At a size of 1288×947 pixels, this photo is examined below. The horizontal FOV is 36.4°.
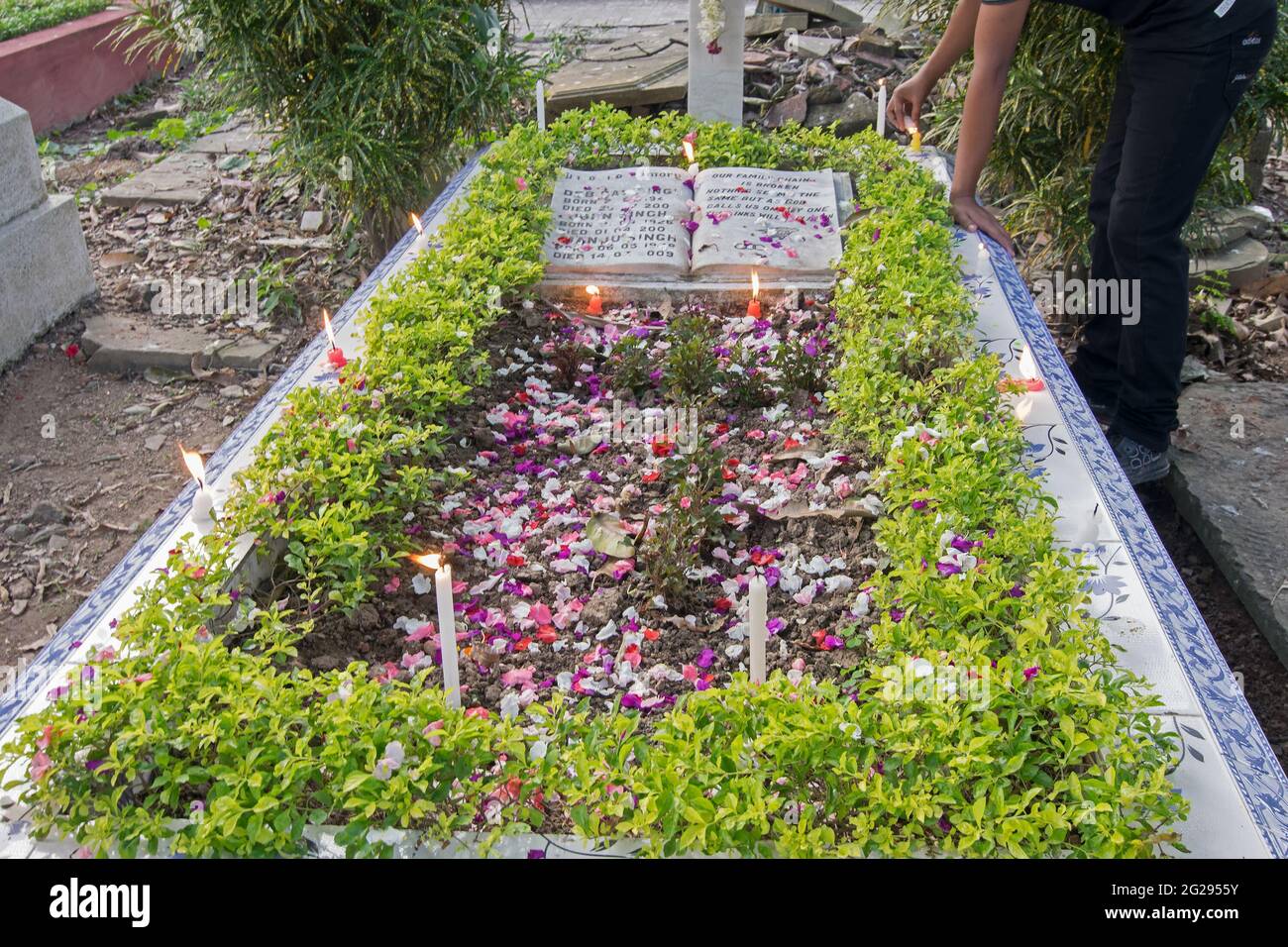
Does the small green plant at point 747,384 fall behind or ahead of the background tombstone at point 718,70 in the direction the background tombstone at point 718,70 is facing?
ahead

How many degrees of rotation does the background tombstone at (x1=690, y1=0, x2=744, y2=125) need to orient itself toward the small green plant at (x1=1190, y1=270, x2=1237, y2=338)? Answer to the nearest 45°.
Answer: approximately 90° to its left

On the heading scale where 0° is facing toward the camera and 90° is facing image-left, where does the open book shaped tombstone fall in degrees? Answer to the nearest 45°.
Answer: approximately 0°

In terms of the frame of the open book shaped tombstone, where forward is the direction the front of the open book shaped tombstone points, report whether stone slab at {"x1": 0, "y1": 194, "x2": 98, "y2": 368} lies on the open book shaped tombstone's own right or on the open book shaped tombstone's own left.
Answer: on the open book shaped tombstone's own right

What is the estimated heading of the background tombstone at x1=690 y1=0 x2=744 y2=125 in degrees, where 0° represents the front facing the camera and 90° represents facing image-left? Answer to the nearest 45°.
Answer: approximately 0°

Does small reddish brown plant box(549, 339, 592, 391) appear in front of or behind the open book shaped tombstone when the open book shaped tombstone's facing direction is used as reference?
in front
